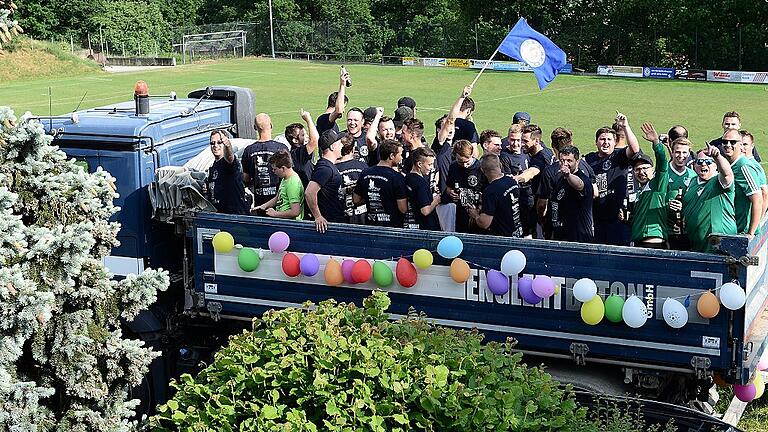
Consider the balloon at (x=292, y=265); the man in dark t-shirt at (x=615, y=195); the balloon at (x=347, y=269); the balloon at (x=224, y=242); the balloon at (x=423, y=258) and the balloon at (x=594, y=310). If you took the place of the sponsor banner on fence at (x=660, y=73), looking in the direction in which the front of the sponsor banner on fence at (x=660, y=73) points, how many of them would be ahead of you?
6

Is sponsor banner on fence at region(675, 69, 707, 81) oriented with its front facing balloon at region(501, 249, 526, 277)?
yes

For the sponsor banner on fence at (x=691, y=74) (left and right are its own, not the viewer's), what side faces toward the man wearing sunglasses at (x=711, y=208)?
front

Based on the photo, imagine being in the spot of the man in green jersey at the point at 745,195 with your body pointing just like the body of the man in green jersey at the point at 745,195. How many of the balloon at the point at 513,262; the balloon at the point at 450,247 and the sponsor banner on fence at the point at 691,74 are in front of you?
2

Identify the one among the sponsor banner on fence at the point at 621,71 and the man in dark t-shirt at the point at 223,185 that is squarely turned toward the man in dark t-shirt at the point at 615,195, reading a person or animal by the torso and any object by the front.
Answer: the sponsor banner on fence

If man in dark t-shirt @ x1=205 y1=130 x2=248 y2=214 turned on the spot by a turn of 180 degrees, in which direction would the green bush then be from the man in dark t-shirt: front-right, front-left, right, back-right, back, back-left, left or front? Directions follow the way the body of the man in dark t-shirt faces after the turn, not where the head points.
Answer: back-right

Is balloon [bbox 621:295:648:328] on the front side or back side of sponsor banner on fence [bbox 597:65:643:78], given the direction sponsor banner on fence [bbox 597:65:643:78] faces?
on the front side

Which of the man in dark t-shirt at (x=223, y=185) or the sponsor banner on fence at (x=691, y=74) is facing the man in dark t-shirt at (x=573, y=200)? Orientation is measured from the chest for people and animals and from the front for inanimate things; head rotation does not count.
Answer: the sponsor banner on fence

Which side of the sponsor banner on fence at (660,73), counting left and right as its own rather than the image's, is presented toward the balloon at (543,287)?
front

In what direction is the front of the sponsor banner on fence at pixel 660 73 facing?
toward the camera
